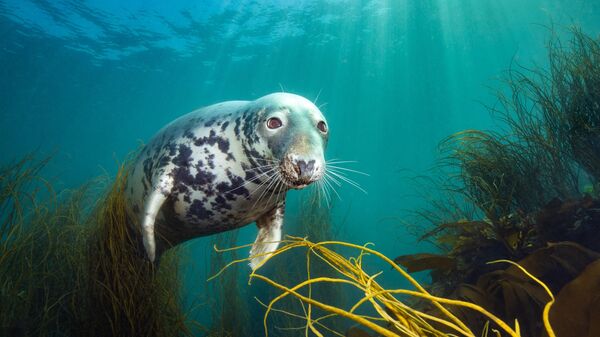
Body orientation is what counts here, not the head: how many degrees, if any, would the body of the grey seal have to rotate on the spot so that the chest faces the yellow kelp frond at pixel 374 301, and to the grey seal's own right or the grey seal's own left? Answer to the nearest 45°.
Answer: approximately 45° to the grey seal's own right

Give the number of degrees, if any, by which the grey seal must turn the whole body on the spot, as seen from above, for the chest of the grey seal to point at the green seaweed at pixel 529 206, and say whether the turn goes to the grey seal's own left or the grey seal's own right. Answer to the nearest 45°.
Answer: approximately 45° to the grey seal's own left

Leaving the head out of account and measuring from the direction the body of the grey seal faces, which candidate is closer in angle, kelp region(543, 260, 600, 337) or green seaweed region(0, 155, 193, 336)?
the kelp

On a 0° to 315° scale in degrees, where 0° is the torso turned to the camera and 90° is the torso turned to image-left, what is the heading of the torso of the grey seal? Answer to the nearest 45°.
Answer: approximately 315°

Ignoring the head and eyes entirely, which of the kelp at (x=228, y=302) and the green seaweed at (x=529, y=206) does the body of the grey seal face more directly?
the green seaweed

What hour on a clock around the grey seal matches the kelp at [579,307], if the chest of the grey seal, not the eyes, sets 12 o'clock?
The kelp is roughly at 12 o'clock from the grey seal.
